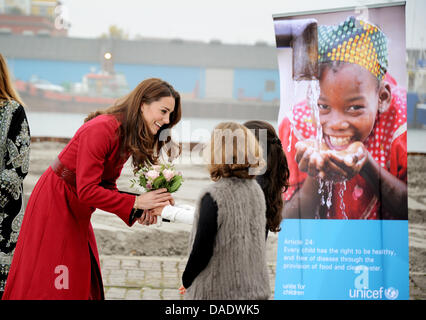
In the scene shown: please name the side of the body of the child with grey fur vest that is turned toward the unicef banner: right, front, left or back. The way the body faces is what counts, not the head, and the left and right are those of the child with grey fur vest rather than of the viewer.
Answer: right

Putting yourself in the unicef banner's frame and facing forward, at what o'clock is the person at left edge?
The person at left edge is roughly at 2 o'clock from the unicef banner.

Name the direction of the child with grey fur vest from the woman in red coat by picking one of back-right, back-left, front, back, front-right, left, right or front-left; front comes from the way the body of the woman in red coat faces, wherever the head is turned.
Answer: front-right

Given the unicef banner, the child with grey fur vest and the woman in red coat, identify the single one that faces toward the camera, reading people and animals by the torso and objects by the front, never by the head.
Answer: the unicef banner

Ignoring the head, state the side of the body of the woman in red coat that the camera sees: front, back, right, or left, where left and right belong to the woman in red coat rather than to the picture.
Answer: right

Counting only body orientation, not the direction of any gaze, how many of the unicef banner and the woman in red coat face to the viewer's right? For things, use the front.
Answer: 1

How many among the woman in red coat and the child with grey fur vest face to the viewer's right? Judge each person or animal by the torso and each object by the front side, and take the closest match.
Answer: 1

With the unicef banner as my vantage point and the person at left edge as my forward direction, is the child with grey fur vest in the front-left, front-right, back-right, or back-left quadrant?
front-left

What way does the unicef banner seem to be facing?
toward the camera

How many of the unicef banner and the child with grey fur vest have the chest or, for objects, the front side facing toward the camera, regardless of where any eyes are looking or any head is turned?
1

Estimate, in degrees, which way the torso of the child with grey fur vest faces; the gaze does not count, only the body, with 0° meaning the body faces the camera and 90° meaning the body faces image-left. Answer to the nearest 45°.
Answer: approximately 135°

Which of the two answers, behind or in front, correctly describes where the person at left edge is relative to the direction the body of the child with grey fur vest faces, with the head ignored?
in front
